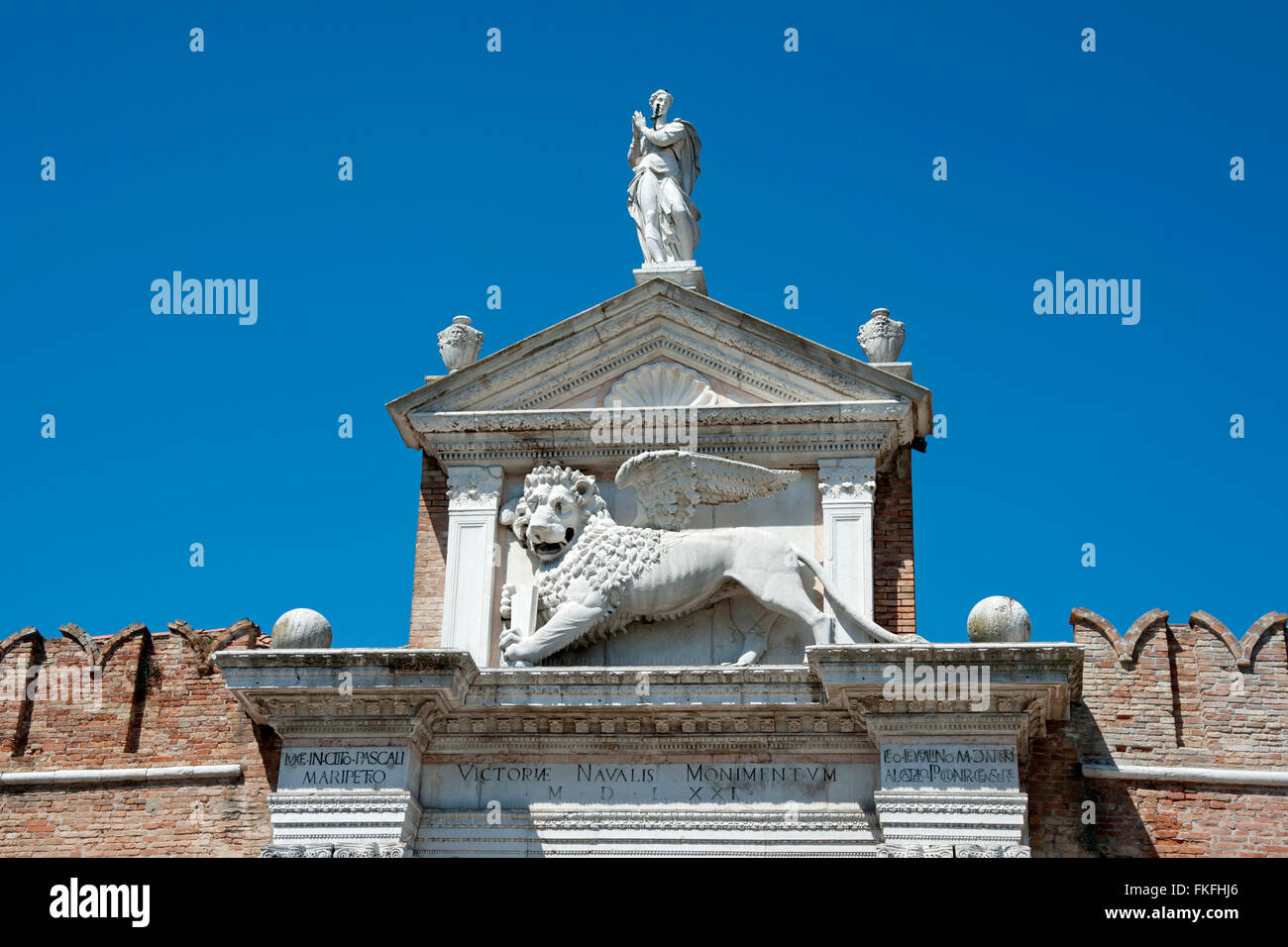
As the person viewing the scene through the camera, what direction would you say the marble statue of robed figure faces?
facing the viewer and to the left of the viewer

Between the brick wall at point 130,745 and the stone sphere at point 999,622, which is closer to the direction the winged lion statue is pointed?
the brick wall

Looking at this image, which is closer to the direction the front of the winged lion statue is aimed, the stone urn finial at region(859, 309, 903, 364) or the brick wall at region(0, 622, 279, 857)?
the brick wall

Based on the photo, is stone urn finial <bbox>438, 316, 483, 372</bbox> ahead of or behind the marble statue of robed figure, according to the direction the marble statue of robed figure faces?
ahead

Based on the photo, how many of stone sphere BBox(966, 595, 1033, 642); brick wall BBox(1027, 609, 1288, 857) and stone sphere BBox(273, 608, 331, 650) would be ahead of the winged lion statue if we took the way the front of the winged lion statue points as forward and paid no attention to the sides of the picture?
1

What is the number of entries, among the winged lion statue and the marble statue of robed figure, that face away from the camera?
0

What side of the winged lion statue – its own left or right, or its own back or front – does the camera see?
left

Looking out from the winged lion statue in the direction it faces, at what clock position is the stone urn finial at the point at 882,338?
The stone urn finial is roughly at 5 o'clock from the winged lion statue.
